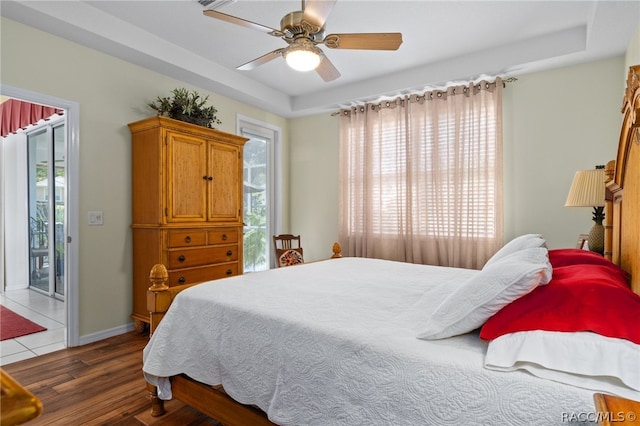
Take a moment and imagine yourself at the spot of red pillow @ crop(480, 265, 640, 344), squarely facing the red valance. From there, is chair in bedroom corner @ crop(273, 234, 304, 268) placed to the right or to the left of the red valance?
right

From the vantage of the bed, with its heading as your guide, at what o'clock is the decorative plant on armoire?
The decorative plant on armoire is roughly at 12 o'clock from the bed.

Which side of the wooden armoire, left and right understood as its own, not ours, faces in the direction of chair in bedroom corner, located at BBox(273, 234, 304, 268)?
left

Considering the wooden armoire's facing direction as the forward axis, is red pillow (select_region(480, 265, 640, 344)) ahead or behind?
ahead

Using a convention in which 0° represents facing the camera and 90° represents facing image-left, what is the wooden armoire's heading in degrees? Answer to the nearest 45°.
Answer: approximately 315°

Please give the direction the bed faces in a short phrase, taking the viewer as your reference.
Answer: facing away from the viewer and to the left of the viewer

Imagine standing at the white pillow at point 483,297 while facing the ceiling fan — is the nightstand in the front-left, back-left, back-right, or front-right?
back-left
